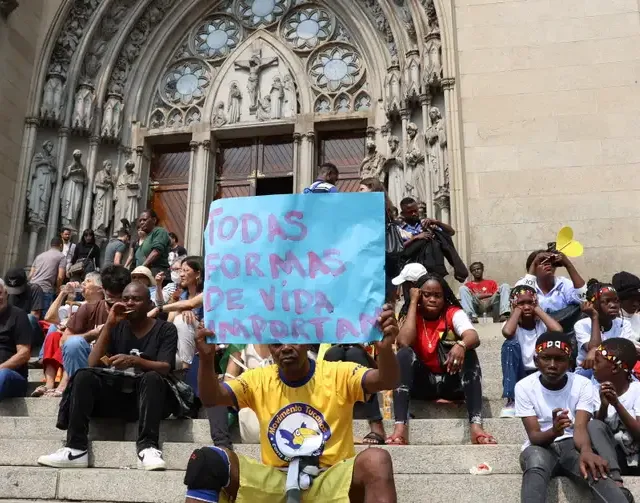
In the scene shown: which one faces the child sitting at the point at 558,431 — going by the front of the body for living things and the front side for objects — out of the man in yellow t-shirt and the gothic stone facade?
the gothic stone facade

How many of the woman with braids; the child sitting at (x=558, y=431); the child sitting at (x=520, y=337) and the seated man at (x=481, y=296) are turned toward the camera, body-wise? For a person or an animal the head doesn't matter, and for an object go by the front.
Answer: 4

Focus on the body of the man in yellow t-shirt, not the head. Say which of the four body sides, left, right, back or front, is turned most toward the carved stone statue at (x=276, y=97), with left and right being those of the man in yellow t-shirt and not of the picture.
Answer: back

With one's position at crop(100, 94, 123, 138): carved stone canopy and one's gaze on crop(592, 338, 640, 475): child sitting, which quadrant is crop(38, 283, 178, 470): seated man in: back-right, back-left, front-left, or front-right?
front-right

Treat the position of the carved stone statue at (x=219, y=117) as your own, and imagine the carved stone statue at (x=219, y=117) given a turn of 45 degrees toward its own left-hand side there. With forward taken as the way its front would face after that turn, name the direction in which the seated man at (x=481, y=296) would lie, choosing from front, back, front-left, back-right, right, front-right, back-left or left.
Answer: front-right

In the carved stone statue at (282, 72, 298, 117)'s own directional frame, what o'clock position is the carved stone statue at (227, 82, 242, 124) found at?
the carved stone statue at (227, 82, 242, 124) is roughly at 2 o'clock from the carved stone statue at (282, 72, 298, 117).

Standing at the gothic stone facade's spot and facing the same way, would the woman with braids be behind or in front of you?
in front

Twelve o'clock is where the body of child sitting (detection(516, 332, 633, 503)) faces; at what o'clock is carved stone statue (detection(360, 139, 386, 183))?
The carved stone statue is roughly at 5 o'clock from the child sitting.

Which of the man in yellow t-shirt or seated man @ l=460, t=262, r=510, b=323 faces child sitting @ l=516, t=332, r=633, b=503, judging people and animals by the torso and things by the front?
the seated man

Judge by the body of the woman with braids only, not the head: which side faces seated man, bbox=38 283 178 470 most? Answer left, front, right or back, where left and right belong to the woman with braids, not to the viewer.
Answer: right

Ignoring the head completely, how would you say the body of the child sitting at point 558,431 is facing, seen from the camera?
toward the camera

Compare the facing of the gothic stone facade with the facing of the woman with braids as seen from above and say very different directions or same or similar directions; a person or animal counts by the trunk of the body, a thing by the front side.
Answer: same or similar directions

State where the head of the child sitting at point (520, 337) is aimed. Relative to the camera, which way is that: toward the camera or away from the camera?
toward the camera

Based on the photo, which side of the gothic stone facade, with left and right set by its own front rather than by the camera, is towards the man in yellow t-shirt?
front

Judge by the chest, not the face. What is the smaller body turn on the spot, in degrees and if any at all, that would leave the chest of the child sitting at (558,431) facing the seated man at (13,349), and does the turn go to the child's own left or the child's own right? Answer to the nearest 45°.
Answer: approximately 90° to the child's own right

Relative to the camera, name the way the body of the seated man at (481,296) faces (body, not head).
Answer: toward the camera

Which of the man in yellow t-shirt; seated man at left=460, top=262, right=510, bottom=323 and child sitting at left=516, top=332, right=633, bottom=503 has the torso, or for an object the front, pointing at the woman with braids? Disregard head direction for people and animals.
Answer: the seated man

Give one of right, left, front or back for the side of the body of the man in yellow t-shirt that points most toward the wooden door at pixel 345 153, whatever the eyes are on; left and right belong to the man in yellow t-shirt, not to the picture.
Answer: back
